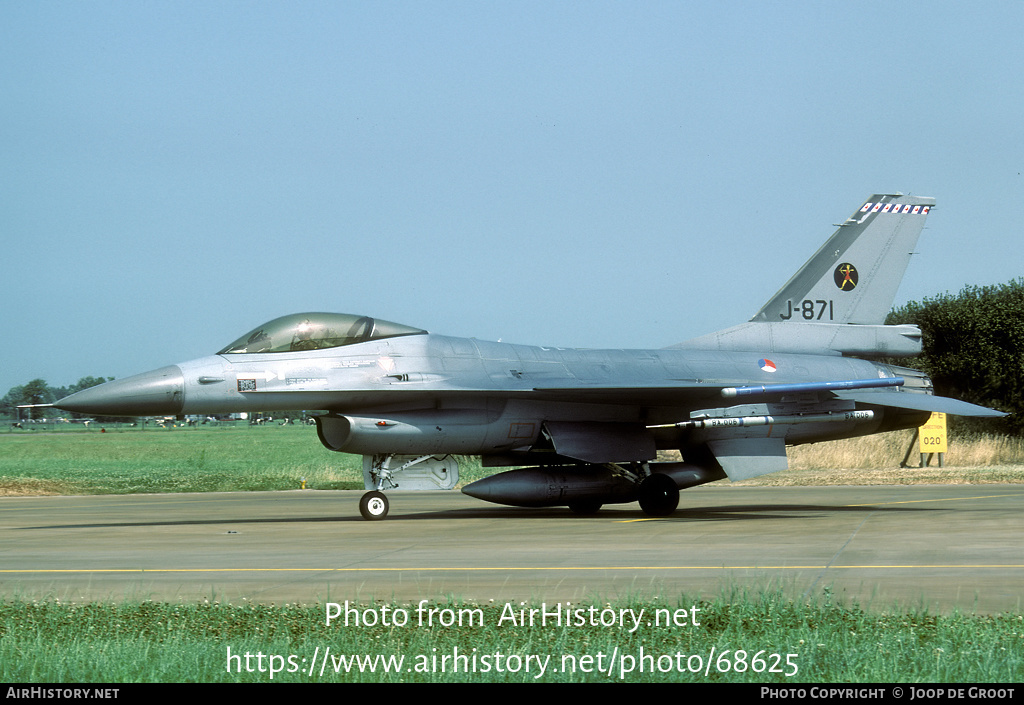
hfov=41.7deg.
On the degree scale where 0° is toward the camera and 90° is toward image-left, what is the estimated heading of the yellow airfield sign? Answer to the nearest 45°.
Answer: approximately 0°

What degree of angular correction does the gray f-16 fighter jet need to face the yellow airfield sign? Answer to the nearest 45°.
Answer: approximately 135° to its right

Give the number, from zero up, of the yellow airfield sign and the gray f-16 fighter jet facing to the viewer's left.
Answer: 1

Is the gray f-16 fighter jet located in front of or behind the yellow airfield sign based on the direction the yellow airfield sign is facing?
in front

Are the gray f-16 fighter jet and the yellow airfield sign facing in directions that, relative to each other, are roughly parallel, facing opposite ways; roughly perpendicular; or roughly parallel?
roughly perpendicular

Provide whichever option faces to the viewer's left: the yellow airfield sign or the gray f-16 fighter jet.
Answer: the gray f-16 fighter jet

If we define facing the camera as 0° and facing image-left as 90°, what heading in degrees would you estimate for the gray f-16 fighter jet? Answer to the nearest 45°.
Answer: approximately 90°
